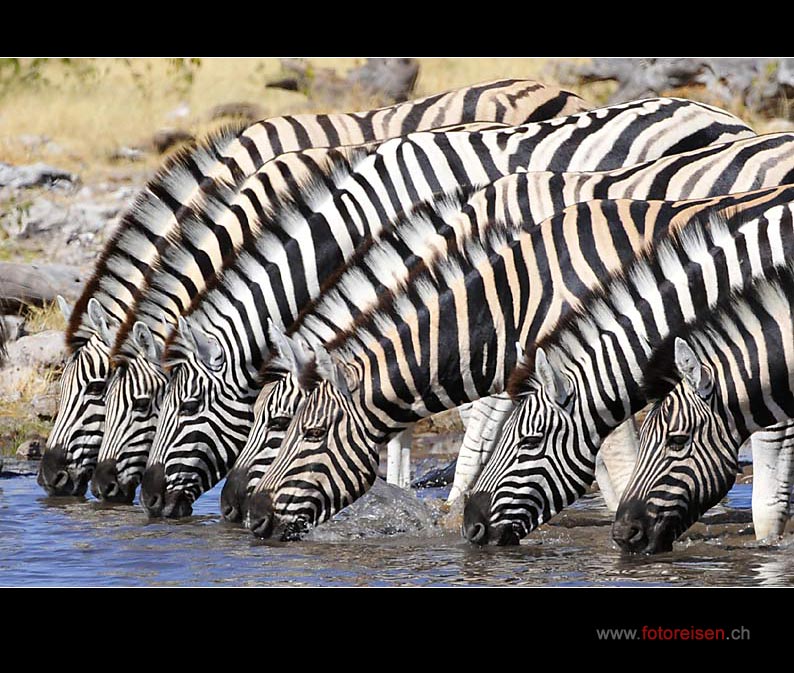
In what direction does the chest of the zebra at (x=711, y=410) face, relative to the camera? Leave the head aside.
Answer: to the viewer's left

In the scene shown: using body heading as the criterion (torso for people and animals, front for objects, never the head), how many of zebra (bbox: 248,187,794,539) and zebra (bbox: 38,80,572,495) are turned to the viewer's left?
2

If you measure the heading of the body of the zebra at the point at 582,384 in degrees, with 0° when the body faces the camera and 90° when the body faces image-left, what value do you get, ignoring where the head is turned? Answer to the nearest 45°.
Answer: approximately 90°

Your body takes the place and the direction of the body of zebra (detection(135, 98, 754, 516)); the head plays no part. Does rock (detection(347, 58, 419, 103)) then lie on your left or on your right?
on your right

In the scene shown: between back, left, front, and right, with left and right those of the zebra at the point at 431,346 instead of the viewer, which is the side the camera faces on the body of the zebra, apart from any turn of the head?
left

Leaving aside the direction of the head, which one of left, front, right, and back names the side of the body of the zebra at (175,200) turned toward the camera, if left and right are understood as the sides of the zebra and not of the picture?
left

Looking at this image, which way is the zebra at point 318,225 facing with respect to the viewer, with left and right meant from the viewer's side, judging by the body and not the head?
facing to the left of the viewer
